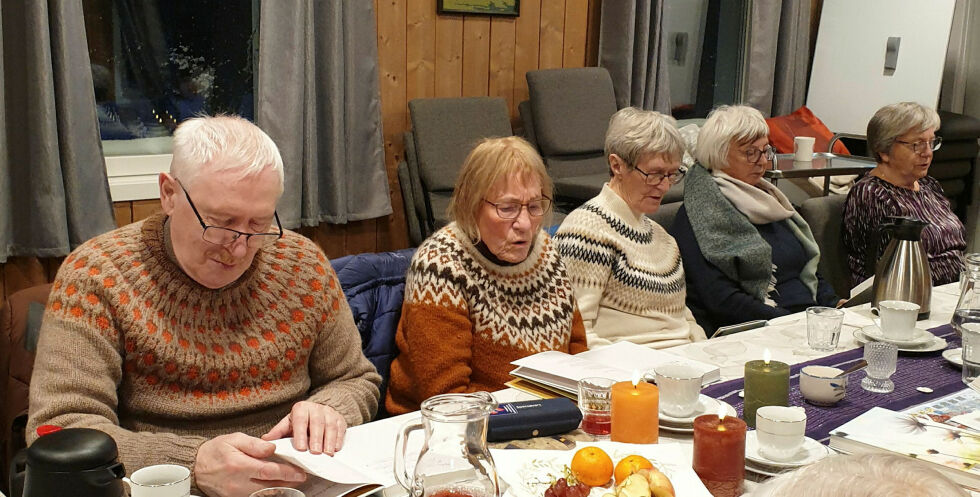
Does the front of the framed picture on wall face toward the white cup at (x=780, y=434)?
yes

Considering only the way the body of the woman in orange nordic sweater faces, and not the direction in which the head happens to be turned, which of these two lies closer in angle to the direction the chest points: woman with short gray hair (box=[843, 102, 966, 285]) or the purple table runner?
the purple table runner

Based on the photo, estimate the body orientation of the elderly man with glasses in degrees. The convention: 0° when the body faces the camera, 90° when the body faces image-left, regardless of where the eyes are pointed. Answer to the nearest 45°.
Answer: approximately 315°

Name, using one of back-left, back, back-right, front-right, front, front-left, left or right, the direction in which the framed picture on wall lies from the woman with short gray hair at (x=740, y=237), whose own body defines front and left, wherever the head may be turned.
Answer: back

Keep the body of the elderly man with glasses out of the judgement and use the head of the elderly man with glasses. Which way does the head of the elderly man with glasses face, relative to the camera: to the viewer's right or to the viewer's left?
to the viewer's right
